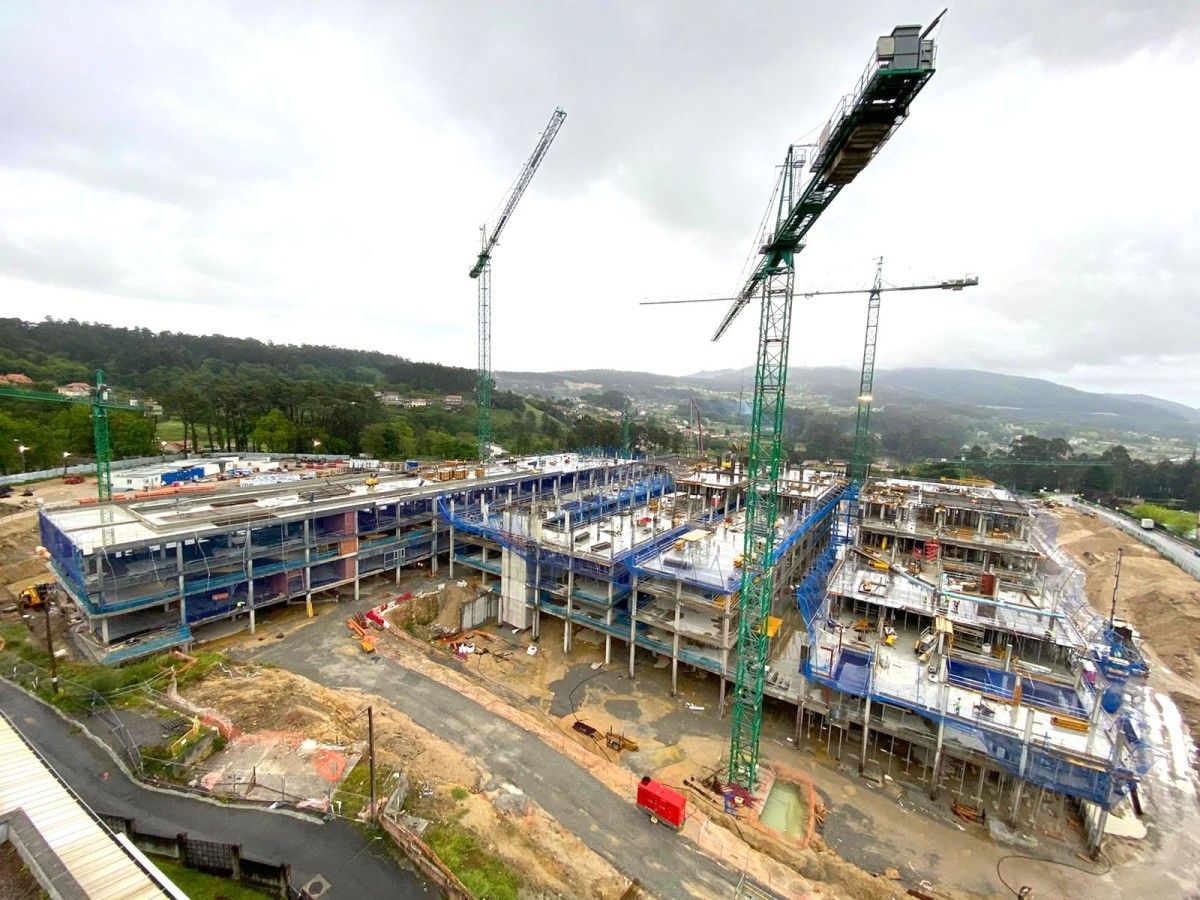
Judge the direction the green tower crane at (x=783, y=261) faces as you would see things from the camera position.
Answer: facing away from the viewer and to the left of the viewer

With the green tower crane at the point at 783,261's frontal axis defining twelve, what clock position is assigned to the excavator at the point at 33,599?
The excavator is roughly at 10 o'clock from the green tower crane.
